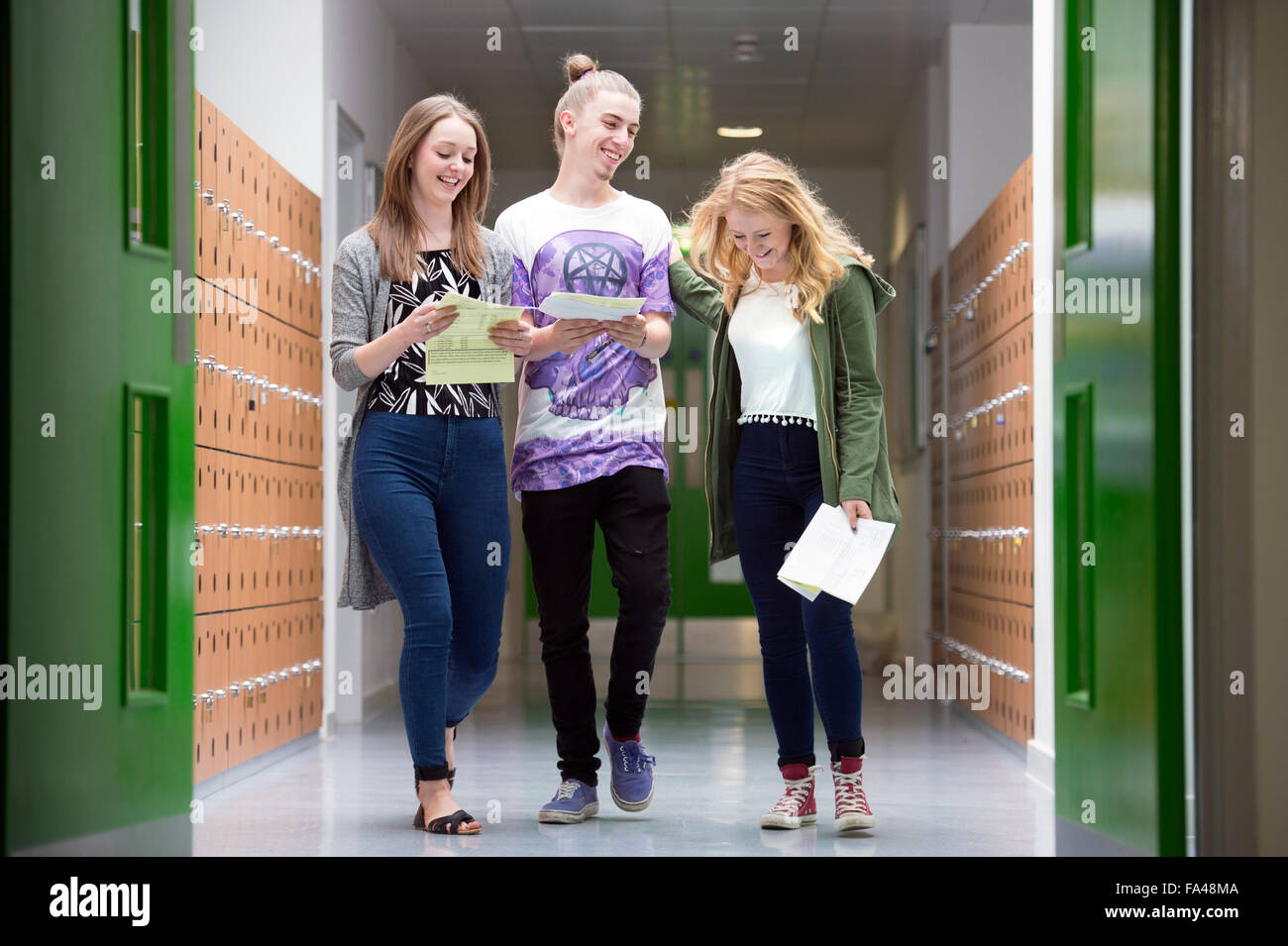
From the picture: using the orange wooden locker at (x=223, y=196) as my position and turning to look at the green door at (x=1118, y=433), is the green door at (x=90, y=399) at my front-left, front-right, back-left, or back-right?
front-right

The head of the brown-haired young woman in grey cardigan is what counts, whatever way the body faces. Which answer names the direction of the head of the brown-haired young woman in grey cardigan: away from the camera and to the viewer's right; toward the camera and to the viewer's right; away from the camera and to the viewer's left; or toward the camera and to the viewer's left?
toward the camera and to the viewer's right

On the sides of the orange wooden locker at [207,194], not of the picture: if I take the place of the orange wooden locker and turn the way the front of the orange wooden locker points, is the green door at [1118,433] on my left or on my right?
on my right

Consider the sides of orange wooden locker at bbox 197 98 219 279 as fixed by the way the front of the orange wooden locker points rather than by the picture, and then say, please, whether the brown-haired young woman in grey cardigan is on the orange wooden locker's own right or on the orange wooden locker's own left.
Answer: on the orange wooden locker's own right

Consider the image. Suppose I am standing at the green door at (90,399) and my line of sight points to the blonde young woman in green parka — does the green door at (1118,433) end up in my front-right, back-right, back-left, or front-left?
front-right

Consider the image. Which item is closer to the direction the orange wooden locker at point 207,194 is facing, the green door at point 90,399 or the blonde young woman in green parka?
the blonde young woman in green parka

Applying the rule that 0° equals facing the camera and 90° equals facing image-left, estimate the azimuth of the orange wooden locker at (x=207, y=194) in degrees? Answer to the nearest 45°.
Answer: approximately 270°

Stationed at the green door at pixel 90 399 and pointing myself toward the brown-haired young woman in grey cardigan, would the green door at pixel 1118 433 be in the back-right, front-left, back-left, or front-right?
front-right

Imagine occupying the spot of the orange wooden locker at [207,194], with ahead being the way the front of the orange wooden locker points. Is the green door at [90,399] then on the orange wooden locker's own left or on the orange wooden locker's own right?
on the orange wooden locker's own right

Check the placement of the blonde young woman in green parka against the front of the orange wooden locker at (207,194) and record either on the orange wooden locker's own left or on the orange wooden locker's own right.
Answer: on the orange wooden locker's own right

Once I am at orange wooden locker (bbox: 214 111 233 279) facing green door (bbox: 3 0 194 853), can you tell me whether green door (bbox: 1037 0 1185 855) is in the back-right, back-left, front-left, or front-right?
front-left
